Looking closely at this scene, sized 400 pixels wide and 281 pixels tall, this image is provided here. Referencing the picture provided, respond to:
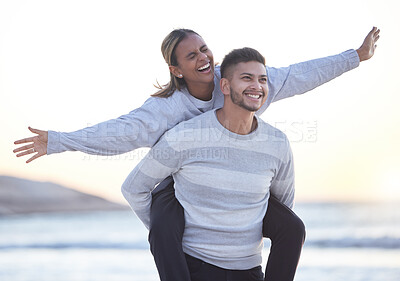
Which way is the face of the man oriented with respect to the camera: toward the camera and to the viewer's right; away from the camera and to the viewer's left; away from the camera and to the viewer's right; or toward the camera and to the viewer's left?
toward the camera and to the viewer's right

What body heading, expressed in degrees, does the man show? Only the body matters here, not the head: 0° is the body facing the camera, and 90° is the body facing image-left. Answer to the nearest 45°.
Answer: approximately 315°

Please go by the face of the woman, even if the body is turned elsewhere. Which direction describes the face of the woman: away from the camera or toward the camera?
toward the camera
